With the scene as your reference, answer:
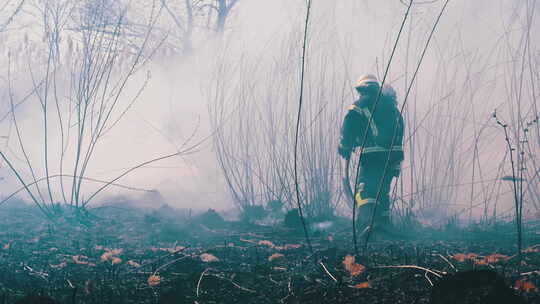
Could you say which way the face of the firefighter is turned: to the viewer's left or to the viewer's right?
to the viewer's left

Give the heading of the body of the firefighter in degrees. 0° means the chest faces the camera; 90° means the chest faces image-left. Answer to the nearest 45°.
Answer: approximately 135°
